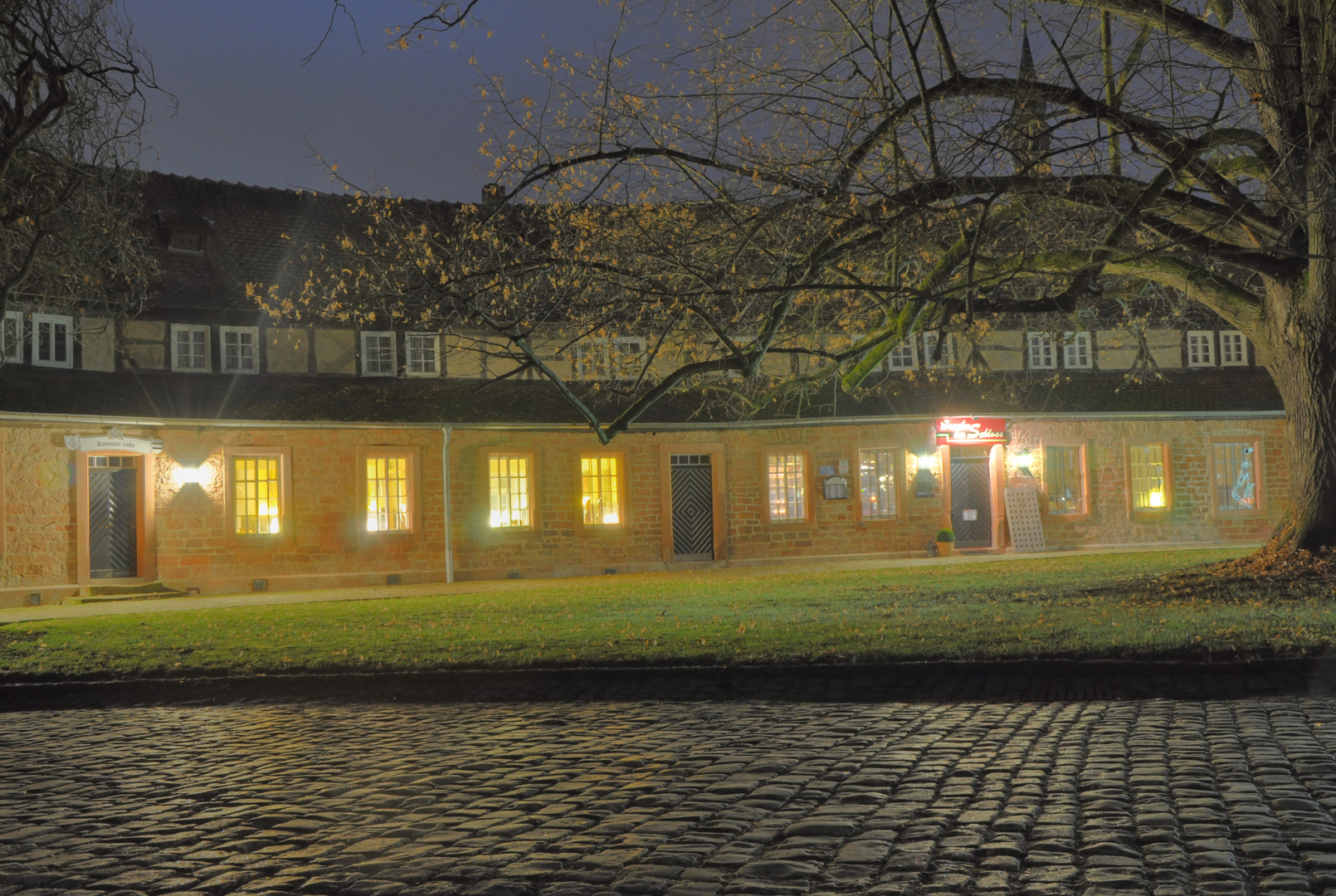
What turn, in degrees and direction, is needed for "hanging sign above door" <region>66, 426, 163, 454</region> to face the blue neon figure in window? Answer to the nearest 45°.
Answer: approximately 90° to its left

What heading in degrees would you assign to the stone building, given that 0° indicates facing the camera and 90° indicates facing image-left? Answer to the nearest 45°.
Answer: approximately 0°
